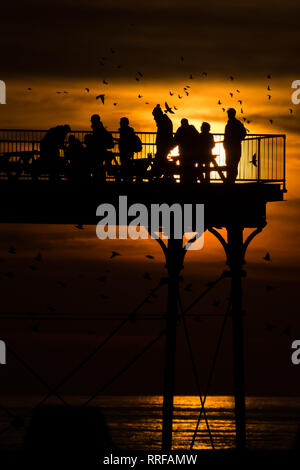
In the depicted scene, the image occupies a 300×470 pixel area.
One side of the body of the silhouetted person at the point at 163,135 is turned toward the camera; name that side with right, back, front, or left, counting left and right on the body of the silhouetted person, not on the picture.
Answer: left

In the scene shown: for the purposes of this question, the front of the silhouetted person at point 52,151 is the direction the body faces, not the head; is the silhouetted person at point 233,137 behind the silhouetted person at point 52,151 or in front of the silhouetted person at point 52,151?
in front

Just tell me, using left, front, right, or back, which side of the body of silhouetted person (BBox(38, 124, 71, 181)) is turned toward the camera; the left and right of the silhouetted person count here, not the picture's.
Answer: right

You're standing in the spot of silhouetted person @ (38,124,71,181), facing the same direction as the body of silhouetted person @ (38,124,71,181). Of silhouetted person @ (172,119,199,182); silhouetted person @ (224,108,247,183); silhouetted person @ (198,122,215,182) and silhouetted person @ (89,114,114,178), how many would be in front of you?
4

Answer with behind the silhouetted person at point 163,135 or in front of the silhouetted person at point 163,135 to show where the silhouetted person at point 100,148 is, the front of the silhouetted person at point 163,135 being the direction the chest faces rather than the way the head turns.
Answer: in front

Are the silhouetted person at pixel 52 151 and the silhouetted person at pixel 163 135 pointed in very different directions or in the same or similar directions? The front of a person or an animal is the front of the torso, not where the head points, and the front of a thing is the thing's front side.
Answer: very different directions
